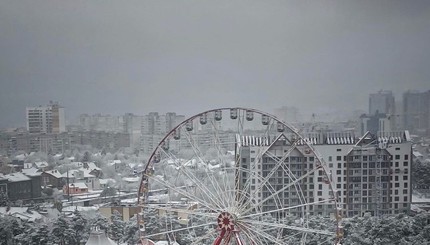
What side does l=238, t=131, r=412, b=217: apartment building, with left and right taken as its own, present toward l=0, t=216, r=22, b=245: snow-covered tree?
right

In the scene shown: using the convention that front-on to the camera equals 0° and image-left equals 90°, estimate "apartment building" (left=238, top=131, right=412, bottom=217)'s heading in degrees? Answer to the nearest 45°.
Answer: approximately 0°

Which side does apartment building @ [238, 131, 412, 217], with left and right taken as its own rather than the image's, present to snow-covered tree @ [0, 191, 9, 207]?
right
